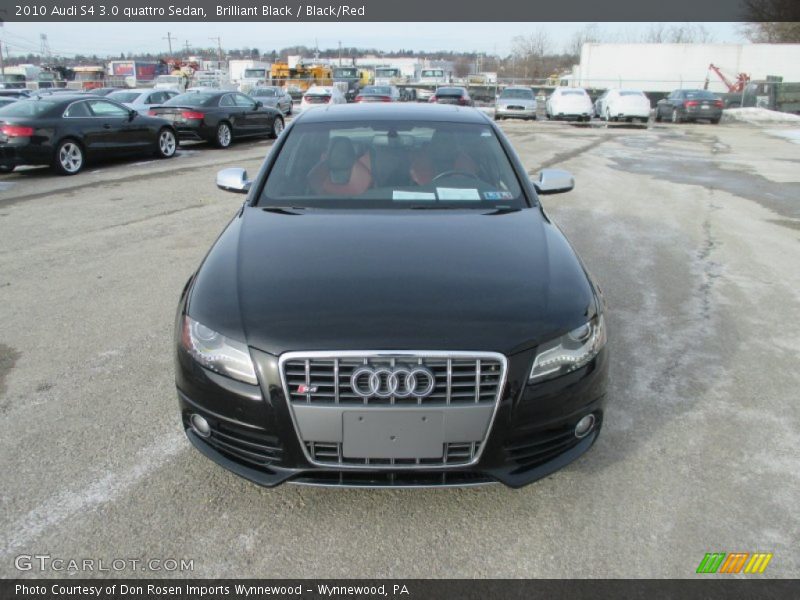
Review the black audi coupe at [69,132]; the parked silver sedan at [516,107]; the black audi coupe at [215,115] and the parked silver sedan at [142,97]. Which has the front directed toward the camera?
the parked silver sedan at [516,107]

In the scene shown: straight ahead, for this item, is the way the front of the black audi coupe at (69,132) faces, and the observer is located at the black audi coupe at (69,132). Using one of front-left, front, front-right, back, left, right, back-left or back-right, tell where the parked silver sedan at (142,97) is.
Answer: front-left

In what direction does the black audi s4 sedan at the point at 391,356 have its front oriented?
toward the camera

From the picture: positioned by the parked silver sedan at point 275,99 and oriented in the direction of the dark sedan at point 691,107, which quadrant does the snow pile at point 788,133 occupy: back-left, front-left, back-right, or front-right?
front-right

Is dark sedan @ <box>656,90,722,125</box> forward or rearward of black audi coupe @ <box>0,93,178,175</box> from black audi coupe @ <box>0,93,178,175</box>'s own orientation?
forward

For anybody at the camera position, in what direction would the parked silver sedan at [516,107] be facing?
facing the viewer

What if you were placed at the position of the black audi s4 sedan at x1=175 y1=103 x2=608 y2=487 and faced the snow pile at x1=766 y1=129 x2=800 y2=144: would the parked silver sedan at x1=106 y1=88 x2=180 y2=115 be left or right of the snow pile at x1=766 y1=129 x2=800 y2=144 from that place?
left

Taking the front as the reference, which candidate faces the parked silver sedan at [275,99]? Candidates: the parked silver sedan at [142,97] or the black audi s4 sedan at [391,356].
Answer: the parked silver sedan at [142,97]

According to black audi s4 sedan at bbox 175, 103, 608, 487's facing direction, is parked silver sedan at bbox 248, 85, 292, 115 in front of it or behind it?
behind

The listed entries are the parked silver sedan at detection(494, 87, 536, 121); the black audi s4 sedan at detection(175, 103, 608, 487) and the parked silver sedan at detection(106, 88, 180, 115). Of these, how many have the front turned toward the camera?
2

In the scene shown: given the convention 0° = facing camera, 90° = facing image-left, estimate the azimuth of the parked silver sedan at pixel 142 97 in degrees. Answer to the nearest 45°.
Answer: approximately 225°

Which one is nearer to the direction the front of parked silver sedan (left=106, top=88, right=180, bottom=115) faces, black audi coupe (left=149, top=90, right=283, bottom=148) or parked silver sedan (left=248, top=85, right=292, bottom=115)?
the parked silver sedan

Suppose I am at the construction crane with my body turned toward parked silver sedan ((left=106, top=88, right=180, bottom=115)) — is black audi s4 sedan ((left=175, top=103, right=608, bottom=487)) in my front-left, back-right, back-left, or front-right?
front-left

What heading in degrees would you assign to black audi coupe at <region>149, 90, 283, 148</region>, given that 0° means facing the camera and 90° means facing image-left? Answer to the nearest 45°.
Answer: approximately 225°

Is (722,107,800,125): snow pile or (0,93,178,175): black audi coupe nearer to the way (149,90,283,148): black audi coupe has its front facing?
the snow pile
